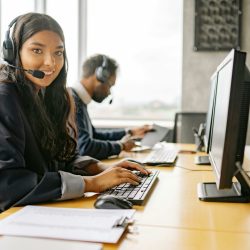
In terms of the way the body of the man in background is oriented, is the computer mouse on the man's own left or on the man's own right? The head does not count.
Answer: on the man's own right

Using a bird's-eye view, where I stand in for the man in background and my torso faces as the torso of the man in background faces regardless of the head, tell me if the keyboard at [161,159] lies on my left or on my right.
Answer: on my right

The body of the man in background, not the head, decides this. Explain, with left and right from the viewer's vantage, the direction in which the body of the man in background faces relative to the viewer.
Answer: facing to the right of the viewer

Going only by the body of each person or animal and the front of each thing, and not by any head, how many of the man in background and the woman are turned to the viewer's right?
2

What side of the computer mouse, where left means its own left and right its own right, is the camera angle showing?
right

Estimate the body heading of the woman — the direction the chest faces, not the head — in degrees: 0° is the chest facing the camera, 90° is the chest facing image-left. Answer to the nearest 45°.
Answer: approximately 270°

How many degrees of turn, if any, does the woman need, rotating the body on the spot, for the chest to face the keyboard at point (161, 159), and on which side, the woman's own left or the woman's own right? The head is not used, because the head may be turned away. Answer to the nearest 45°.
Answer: approximately 45° to the woman's own left

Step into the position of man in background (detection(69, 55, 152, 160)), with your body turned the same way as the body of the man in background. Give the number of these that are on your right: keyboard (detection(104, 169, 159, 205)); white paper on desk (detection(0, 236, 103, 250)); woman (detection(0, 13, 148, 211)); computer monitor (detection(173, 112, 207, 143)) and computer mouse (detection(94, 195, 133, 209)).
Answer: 4
